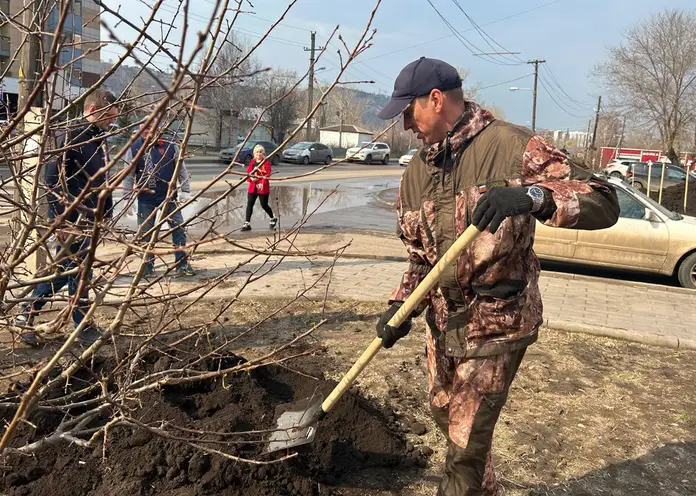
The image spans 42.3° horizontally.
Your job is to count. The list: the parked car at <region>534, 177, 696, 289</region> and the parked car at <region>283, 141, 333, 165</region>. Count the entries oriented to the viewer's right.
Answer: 1

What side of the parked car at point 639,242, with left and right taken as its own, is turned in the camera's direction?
right

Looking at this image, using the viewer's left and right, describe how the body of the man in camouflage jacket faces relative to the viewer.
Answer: facing the viewer and to the left of the viewer

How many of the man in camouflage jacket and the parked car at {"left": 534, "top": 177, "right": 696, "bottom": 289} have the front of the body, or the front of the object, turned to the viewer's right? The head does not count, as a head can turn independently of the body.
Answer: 1

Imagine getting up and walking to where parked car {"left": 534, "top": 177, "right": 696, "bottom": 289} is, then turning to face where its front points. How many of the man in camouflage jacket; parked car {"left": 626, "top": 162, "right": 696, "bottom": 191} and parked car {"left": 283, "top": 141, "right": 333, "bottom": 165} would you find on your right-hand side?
1

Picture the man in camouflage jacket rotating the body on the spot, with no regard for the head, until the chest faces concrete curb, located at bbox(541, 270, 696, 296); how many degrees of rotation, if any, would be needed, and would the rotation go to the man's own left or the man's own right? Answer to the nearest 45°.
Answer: approximately 135° to the man's own right

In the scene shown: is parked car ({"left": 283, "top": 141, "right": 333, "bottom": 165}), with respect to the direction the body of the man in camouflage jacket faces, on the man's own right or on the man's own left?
on the man's own right

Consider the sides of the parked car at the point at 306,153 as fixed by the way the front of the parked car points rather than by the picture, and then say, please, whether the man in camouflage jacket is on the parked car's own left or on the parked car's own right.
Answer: on the parked car's own left

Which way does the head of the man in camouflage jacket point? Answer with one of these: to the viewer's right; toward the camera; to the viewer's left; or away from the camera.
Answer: to the viewer's left

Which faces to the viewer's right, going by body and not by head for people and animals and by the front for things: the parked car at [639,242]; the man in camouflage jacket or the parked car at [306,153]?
the parked car at [639,242]

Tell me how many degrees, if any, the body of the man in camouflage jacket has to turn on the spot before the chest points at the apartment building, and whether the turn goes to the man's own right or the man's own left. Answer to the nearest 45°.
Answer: approximately 45° to the man's own right
